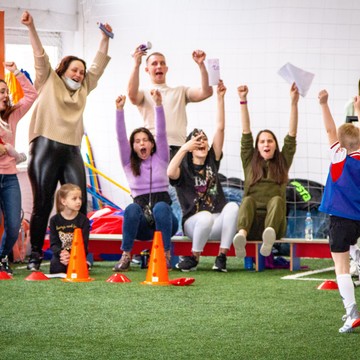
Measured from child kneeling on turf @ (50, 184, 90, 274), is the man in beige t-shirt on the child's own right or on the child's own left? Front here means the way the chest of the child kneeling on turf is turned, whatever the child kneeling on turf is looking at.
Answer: on the child's own left

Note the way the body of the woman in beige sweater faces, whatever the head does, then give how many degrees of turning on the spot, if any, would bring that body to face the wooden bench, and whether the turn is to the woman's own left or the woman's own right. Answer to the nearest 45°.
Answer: approximately 45° to the woman's own left

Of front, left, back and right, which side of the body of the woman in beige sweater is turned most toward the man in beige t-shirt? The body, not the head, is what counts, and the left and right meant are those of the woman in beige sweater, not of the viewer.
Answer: left

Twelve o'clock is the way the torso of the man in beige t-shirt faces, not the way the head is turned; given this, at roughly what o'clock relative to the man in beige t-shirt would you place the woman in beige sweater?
The woman in beige sweater is roughly at 2 o'clock from the man in beige t-shirt.

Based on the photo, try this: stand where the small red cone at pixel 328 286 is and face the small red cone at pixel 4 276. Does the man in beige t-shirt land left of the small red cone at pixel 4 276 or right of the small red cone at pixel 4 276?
right

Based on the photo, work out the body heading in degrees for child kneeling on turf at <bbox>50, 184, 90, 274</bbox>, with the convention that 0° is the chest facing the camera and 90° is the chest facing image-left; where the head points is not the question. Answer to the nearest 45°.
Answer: approximately 0°

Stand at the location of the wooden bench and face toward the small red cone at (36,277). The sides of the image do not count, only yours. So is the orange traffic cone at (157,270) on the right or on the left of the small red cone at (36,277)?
left

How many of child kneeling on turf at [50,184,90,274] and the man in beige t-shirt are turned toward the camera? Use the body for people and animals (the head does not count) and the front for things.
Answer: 2
